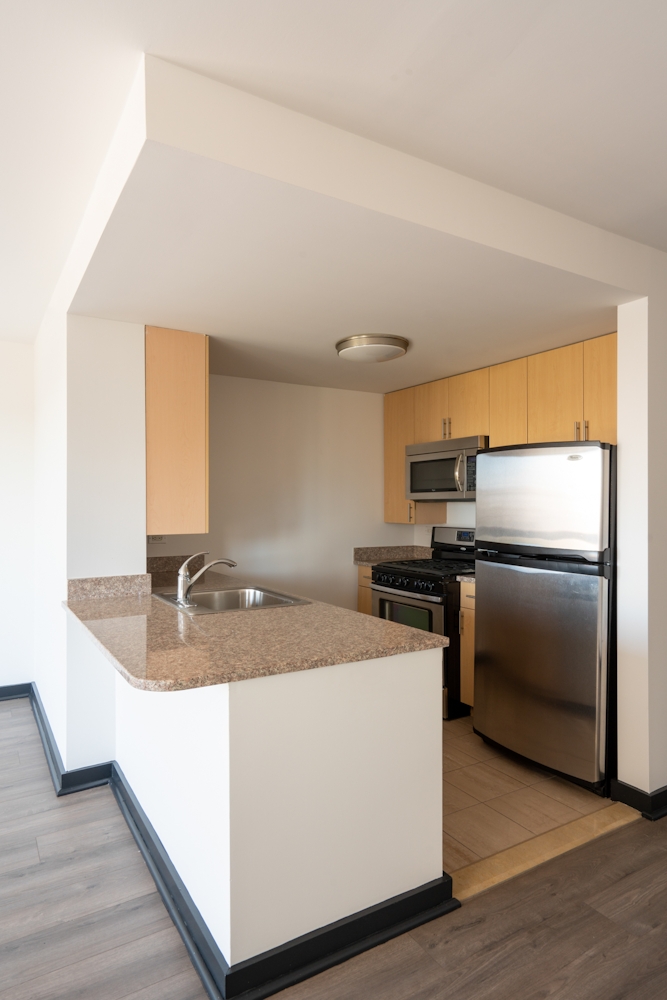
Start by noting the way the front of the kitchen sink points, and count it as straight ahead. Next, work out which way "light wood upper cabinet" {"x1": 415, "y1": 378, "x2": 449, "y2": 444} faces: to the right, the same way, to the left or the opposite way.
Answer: the opposite way

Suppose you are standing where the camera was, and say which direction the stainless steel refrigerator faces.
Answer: facing the viewer and to the left of the viewer

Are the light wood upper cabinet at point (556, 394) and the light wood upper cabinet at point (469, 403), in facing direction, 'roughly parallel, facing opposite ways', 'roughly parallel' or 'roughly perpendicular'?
roughly parallel

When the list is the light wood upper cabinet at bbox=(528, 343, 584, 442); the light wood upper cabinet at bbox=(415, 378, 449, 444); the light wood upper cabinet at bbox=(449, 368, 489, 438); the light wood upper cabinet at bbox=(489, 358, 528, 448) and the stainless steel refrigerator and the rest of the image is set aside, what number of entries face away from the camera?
0

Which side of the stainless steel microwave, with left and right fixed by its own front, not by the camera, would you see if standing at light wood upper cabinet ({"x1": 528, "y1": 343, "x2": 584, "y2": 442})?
left

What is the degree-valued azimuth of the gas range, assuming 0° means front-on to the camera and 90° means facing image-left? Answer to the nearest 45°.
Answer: approximately 45°

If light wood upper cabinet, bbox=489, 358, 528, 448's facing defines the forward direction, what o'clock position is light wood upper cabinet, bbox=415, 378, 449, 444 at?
light wood upper cabinet, bbox=415, 378, 449, 444 is roughly at 3 o'clock from light wood upper cabinet, bbox=489, 358, 528, 448.

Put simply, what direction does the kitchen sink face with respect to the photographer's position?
facing away from the viewer and to the right of the viewer

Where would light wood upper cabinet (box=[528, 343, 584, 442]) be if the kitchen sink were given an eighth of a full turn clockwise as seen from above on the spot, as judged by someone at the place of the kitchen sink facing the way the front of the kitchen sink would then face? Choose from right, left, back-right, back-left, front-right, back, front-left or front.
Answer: front

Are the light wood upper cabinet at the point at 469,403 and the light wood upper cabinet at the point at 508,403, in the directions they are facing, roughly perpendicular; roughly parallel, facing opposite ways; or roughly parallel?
roughly parallel

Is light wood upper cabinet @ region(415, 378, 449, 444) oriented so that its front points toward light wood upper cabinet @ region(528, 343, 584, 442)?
no

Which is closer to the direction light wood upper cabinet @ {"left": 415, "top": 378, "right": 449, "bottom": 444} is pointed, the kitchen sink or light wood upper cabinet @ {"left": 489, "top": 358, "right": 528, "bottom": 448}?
the kitchen sink

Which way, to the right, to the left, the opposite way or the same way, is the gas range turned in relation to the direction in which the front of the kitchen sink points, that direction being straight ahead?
the opposite way

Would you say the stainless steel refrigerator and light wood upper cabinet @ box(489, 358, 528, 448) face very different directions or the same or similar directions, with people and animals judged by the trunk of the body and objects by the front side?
same or similar directions

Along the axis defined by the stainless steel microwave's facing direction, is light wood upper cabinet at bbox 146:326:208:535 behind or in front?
in front

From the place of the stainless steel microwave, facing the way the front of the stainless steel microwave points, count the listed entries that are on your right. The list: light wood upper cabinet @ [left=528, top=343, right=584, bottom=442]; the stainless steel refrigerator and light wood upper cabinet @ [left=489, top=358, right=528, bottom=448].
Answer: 0

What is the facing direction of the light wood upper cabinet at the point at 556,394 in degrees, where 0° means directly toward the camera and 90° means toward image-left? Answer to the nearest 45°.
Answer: approximately 45°

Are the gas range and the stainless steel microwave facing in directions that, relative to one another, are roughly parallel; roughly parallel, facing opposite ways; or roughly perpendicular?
roughly parallel
